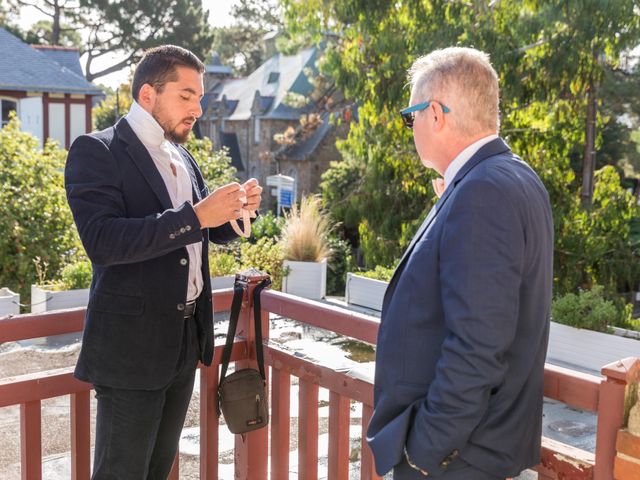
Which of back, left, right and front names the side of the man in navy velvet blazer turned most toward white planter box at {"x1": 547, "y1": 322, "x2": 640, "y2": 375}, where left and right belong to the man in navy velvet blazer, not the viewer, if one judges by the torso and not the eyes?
left

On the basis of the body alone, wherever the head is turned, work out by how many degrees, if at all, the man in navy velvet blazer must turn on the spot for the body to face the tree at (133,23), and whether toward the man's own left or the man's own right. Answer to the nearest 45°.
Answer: approximately 135° to the man's own left

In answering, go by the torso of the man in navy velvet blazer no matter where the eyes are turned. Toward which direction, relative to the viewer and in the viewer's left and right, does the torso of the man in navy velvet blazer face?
facing the viewer and to the right of the viewer

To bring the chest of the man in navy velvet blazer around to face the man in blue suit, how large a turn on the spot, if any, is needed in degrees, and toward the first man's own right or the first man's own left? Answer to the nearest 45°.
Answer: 0° — they already face them

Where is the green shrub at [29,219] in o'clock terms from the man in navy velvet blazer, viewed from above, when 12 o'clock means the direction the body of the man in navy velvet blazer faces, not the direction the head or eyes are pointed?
The green shrub is roughly at 7 o'clock from the man in navy velvet blazer.

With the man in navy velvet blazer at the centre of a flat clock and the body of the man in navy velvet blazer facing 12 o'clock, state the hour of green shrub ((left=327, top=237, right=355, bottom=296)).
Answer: The green shrub is roughly at 8 o'clock from the man in navy velvet blazer.

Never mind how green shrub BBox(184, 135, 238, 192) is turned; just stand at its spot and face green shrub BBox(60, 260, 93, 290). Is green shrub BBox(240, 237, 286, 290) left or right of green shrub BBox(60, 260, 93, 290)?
left

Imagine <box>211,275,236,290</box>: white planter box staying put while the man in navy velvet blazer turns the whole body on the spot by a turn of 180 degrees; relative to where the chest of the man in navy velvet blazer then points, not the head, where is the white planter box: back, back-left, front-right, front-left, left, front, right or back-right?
front-right

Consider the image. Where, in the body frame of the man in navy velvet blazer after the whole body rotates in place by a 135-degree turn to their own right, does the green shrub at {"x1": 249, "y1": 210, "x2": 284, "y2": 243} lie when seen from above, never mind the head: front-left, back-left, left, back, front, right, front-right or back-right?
right

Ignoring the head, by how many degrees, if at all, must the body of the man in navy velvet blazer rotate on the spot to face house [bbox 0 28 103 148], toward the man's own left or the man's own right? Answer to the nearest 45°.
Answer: approximately 135° to the man's own left

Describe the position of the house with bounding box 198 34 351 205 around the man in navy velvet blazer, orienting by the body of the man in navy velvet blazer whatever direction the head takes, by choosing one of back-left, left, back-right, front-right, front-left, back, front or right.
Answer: back-left

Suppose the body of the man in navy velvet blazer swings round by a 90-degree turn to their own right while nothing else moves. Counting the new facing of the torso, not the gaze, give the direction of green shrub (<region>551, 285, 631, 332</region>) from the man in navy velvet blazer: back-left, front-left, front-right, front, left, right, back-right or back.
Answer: back

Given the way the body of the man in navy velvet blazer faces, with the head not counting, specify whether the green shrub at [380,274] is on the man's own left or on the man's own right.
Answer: on the man's own left

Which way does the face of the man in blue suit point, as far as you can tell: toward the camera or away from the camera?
away from the camera

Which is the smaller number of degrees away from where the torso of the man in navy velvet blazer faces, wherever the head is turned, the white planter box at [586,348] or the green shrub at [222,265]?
the white planter box
